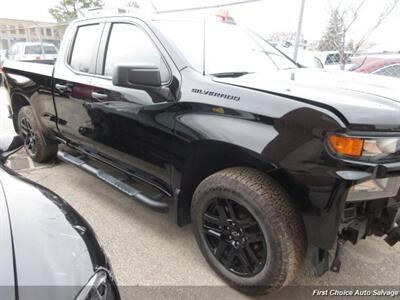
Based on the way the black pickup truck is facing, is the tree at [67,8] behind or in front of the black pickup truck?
behind
